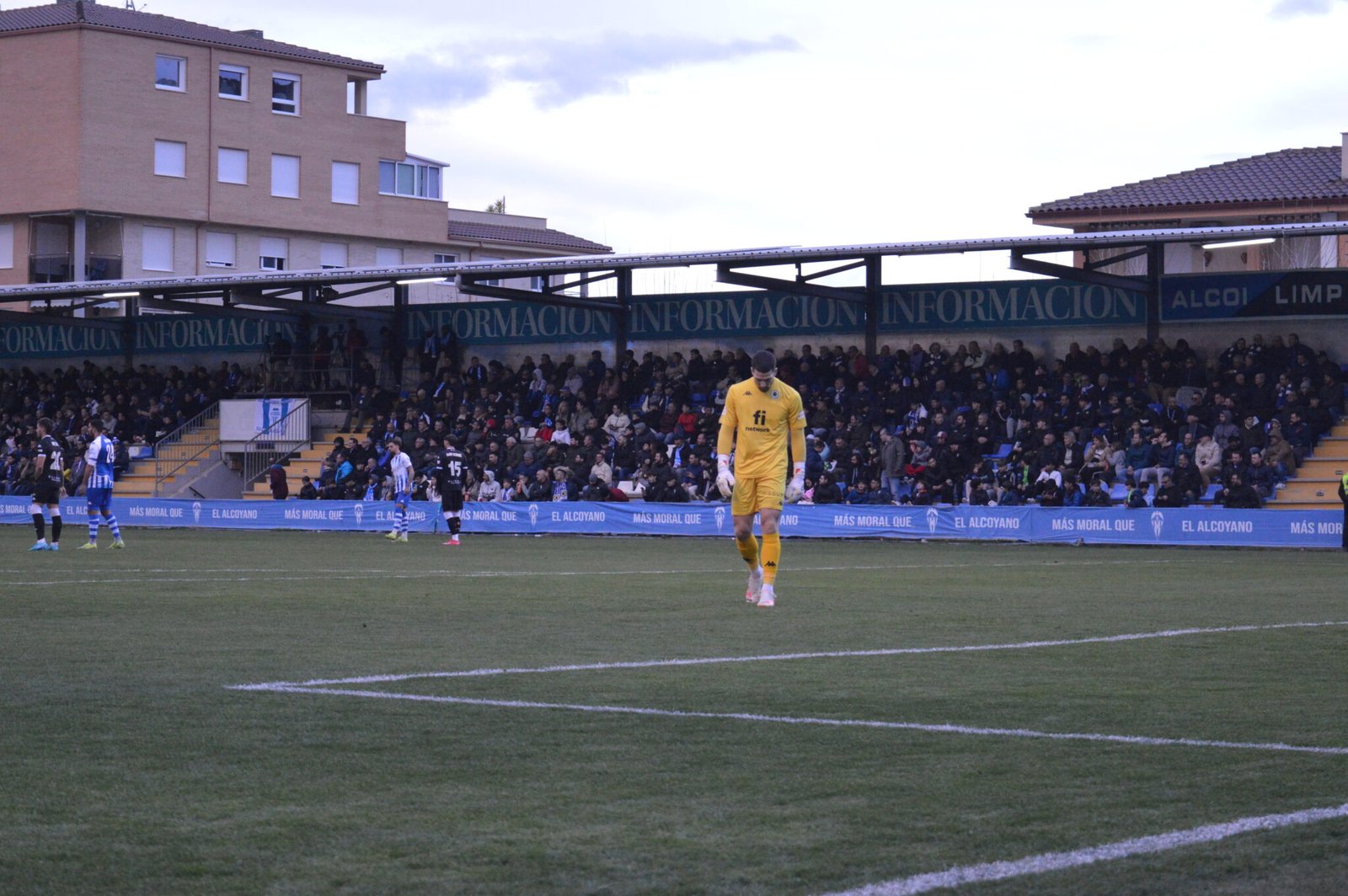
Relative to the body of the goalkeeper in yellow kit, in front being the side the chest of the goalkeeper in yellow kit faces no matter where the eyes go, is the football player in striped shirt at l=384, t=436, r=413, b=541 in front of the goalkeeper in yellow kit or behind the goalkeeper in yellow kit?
behind

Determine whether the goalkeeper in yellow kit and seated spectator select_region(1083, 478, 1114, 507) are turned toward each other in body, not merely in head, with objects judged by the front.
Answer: no

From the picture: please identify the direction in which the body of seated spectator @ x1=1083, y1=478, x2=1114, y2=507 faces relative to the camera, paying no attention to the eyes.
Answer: toward the camera

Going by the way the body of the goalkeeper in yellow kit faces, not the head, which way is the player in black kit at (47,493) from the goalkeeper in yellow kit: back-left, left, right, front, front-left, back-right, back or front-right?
back-right

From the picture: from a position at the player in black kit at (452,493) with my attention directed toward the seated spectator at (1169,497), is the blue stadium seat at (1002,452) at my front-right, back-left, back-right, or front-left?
front-left

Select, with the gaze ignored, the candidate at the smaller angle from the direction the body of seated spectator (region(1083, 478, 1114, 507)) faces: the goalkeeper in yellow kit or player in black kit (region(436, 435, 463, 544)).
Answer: the goalkeeper in yellow kit

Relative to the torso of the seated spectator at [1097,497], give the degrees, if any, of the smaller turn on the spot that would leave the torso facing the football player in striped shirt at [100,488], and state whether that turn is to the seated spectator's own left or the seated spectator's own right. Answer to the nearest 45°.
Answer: approximately 45° to the seated spectator's own right

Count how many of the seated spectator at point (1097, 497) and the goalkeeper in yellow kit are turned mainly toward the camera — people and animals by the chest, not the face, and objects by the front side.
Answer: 2

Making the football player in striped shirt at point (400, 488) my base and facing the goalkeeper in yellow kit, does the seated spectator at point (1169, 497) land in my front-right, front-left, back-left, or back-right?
front-left

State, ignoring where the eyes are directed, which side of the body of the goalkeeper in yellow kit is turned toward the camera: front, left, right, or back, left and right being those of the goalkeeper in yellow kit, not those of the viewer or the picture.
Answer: front

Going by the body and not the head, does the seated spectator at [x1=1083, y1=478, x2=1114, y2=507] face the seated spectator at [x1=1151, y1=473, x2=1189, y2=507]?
no

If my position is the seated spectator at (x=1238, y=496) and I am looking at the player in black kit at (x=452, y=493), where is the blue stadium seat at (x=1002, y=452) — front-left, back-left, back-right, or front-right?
front-right

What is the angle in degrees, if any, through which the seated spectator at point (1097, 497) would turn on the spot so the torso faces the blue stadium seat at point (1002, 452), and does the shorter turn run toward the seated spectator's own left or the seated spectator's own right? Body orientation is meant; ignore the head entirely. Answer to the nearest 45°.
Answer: approximately 135° to the seated spectator's own right

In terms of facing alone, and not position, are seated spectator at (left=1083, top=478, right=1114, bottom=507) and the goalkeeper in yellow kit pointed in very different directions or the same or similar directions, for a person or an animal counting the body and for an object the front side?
same or similar directions

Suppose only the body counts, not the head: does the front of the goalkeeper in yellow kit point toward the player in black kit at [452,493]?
no

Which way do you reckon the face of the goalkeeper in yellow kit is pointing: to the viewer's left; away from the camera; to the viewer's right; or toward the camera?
toward the camera

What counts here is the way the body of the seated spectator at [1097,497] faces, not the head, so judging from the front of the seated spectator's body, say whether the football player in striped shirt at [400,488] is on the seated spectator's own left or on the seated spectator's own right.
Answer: on the seated spectator's own right

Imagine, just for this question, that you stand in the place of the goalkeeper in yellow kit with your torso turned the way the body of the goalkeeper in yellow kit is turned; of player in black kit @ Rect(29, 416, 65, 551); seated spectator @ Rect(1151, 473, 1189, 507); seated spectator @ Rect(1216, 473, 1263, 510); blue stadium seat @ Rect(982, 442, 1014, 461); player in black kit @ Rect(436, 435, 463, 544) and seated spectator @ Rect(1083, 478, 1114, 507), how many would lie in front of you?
0

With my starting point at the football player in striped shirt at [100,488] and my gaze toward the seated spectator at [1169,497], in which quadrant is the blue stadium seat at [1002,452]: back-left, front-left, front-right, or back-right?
front-left

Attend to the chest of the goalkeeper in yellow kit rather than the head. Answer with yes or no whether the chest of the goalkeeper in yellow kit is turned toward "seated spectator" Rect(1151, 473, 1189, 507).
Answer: no
